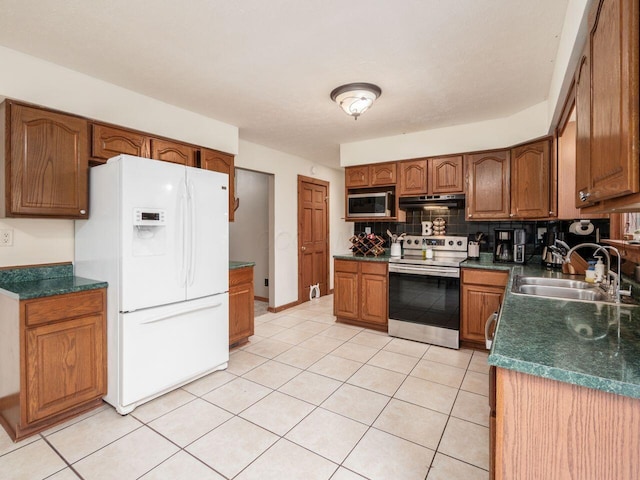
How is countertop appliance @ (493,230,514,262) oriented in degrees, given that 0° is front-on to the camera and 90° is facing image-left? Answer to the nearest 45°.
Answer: approximately 0°

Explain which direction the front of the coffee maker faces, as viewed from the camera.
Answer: facing the viewer

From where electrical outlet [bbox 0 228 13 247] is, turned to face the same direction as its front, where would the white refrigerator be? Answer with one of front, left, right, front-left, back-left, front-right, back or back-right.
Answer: front-left

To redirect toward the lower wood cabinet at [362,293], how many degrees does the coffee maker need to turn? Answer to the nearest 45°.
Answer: approximately 90° to its right

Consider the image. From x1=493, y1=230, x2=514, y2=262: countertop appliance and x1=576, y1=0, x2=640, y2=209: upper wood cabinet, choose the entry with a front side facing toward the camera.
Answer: the countertop appliance

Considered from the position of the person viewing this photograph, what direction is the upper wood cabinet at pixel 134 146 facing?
facing the viewer and to the right of the viewer

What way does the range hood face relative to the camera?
toward the camera

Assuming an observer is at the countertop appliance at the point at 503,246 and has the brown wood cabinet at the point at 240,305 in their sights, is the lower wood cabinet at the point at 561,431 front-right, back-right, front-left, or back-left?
front-left

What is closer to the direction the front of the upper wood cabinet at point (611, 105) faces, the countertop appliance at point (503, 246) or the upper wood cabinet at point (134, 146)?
the upper wood cabinet

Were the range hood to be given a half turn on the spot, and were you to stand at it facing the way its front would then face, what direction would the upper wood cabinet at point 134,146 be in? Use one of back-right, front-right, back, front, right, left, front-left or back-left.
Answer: back-left

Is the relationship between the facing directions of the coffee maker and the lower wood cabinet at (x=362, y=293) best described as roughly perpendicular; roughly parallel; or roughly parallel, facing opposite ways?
roughly parallel

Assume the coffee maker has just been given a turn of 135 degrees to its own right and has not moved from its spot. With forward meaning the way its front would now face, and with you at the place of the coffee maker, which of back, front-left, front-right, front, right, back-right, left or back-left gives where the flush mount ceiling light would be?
left

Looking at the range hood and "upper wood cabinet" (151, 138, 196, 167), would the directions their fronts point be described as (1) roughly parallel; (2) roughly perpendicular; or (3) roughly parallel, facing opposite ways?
roughly perpendicular
